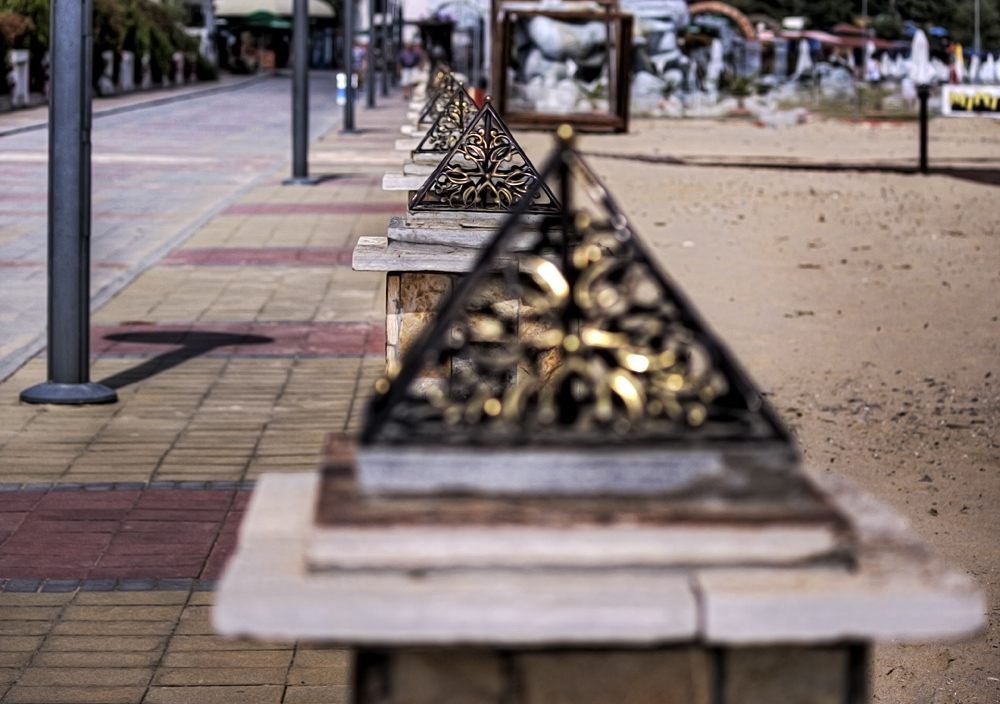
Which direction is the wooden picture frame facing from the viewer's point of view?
toward the camera

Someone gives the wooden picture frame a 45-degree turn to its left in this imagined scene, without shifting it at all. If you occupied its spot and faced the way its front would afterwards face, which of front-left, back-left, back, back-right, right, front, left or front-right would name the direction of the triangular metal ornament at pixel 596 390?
front-right

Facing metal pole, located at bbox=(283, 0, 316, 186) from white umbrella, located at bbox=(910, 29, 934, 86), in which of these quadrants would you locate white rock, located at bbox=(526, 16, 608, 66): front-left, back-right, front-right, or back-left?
front-right

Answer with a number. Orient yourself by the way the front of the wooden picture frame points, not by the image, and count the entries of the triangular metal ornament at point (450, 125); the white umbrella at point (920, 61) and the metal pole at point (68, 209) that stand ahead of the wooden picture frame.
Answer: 2

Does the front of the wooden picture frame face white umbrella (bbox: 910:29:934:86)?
no

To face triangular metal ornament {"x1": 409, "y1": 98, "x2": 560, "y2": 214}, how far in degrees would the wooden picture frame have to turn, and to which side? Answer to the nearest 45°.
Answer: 0° — it already faces it

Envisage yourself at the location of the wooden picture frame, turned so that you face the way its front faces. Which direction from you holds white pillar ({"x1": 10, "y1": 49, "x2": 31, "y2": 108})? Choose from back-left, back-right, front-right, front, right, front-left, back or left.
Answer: back-right

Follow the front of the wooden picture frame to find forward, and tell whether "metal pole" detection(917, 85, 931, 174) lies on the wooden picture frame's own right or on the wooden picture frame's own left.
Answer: on the wooden picture frame's own left

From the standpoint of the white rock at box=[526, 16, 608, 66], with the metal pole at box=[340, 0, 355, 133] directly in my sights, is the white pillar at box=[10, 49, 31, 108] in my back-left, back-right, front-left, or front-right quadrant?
front-right

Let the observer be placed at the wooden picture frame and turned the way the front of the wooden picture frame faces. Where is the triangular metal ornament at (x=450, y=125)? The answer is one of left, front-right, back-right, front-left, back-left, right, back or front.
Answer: front
